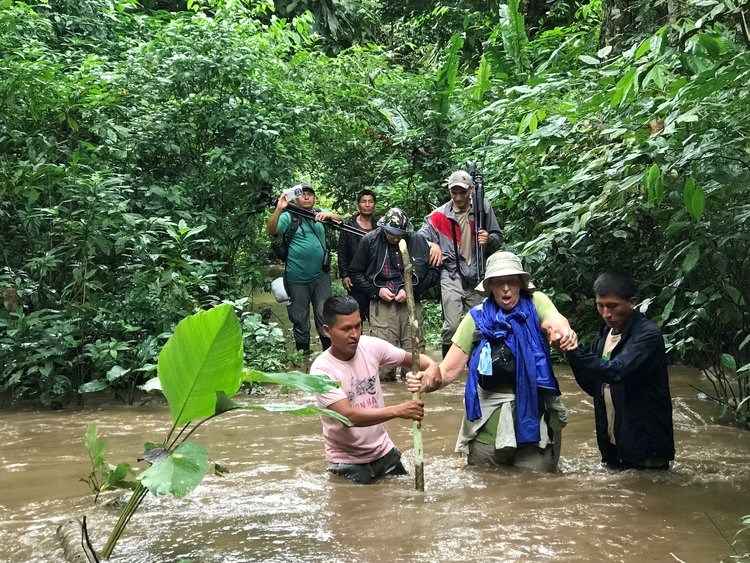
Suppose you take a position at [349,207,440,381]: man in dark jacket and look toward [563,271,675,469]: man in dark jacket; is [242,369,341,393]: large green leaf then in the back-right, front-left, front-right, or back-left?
front-right

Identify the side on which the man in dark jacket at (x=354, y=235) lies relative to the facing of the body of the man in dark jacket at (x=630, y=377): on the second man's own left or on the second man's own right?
on the second man's own right

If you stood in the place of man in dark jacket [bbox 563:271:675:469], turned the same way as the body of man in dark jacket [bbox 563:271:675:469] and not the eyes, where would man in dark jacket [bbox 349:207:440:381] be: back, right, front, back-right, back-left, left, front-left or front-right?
right

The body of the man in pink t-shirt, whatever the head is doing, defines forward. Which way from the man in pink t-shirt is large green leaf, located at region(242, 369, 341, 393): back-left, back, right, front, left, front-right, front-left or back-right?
front-right

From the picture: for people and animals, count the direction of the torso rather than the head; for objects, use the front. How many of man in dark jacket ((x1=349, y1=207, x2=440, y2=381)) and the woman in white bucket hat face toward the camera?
2

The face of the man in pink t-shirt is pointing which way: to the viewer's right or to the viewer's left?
to the viewer's right

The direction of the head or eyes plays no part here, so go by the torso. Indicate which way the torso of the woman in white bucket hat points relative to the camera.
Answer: toward the camera

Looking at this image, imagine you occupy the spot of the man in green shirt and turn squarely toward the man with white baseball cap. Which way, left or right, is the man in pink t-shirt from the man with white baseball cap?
right

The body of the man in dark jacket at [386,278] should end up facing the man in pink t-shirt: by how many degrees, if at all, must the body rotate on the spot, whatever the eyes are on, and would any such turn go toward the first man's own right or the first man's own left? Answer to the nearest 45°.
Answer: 0° — they already face them

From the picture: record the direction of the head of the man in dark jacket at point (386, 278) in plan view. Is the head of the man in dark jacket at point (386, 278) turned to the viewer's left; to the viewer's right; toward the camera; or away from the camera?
toward the camera

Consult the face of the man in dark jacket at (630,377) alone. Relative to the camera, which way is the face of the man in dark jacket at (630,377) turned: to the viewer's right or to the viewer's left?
to the viewer's left

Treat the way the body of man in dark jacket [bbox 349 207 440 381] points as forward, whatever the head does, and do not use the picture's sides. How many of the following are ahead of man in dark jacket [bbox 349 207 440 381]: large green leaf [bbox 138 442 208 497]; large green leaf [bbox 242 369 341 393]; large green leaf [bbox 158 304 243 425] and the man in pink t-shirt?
4

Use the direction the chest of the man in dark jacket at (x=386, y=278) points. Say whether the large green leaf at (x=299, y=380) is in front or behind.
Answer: in front
